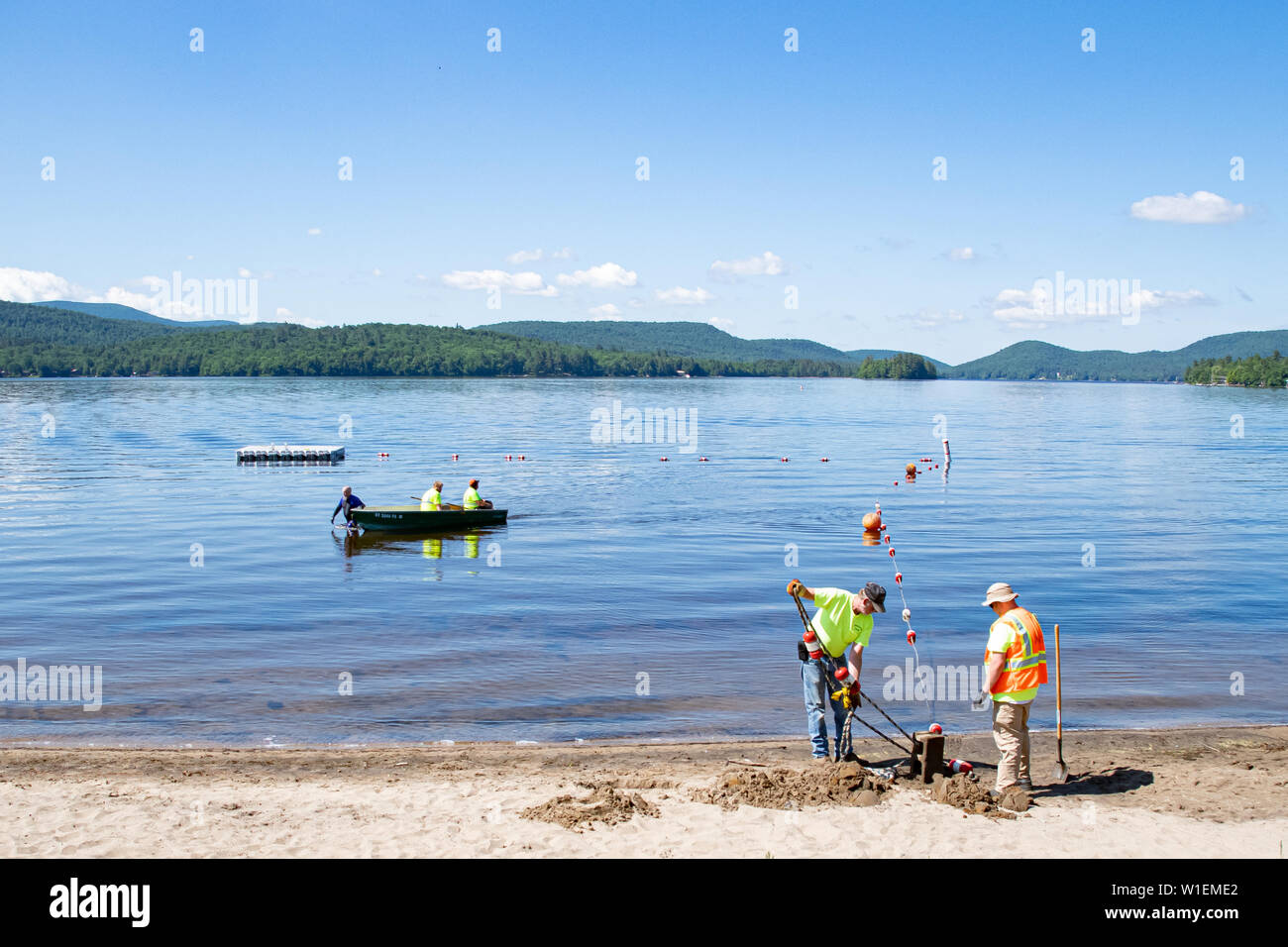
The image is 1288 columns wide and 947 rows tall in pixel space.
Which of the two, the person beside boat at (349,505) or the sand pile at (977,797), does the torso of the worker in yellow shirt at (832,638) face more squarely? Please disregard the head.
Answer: the sand pile

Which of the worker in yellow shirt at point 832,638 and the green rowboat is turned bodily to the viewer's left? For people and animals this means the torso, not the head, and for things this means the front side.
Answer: the green rowboat

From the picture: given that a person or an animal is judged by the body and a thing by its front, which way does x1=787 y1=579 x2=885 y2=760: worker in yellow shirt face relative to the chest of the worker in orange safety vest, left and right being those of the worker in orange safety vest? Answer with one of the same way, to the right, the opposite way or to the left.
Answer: the opposite way

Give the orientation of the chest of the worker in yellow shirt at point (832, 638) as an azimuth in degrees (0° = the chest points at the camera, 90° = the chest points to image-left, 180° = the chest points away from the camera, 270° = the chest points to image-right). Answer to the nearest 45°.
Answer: approximately 315°

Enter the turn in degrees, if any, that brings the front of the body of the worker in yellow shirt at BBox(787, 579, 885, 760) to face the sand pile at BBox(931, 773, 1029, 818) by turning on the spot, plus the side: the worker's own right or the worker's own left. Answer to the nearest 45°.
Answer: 0° — they already face it

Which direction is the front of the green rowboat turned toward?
to the viewer's left

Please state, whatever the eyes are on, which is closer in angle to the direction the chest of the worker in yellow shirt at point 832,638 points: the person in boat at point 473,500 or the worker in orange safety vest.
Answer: the worker in orange safety vest

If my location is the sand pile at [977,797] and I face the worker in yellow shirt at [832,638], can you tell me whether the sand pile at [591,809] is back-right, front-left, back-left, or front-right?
front-left

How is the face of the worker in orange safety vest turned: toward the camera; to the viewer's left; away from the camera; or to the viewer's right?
to the viewer's left

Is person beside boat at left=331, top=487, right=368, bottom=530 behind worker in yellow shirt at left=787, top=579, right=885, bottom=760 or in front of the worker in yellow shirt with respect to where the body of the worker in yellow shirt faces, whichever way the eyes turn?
behind
